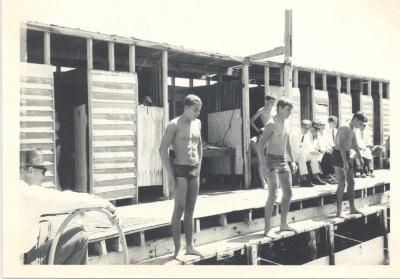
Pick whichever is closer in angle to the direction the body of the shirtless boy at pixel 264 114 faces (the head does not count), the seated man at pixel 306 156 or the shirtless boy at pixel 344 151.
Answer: the shirtless boy

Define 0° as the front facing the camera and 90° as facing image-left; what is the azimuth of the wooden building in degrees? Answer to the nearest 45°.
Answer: approximately 315°

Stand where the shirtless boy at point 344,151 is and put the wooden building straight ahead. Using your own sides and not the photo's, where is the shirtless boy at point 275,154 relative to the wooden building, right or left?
left

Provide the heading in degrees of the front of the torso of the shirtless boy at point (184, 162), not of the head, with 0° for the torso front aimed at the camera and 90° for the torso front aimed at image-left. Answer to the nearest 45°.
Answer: approximately 315°

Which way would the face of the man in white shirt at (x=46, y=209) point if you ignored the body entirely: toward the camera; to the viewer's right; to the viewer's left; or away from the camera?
to the viewer's right

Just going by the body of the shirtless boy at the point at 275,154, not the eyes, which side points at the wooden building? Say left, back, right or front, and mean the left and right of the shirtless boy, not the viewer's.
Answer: back

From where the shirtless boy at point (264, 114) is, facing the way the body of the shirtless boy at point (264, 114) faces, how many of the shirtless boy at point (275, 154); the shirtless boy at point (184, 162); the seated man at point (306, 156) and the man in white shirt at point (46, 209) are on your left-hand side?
1

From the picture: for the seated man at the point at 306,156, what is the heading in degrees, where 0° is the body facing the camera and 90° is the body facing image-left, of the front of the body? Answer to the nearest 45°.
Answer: approximately 315°

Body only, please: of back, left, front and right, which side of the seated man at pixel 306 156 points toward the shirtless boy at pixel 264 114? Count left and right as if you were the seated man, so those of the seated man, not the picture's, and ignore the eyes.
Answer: right
